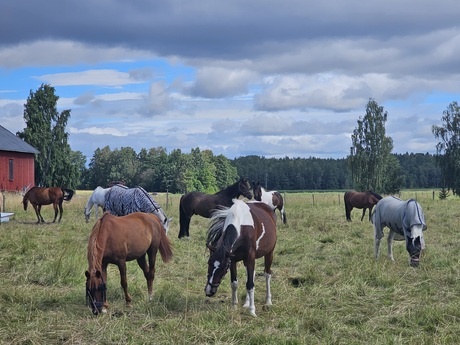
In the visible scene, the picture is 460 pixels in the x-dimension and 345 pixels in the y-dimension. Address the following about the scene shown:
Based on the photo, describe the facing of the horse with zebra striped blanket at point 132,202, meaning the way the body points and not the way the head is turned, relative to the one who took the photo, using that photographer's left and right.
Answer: facing to the right of the viewer

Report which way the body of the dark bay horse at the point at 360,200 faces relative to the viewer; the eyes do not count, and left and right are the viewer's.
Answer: facing to the right of the viewer

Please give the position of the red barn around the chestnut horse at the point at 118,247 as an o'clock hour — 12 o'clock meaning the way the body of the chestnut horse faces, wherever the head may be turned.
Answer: The red barn is roughly at 4 o'clock from the chestnut horse.

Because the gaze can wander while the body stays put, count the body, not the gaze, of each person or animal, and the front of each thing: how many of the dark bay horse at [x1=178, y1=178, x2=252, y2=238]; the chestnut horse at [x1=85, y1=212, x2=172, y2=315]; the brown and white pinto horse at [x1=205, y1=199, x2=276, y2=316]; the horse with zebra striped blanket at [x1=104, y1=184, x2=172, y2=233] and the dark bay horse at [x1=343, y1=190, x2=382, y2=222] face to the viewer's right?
3

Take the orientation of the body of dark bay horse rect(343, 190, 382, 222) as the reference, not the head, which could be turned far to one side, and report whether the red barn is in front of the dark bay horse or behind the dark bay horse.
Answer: behind

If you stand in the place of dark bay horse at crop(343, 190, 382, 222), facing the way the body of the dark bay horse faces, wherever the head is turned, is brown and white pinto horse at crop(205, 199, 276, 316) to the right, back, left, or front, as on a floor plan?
right

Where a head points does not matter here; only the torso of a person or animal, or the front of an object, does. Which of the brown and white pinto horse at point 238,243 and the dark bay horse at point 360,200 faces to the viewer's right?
the dark bay horse

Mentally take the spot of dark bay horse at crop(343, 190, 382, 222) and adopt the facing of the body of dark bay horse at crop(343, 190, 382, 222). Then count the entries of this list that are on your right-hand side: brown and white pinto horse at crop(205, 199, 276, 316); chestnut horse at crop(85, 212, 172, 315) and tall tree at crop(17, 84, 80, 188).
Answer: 2

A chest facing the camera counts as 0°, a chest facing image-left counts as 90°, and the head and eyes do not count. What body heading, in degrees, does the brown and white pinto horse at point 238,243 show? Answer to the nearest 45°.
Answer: approximately 45°

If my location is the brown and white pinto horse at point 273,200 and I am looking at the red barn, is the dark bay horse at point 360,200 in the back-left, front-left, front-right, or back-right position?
back-right

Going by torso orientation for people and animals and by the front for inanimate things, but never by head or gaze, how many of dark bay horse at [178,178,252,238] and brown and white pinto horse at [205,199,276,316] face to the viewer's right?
1

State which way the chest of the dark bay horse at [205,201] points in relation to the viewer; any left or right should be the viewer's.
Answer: facing to the right of the viewer

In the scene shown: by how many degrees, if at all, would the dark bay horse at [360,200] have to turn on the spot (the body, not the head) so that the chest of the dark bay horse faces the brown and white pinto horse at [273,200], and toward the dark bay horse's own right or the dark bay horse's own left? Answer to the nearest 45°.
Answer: approximately 135° to the dark bay horse's own right

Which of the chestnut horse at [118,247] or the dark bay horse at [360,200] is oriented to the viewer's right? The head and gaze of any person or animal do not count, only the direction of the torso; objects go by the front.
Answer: the dark bay horse
